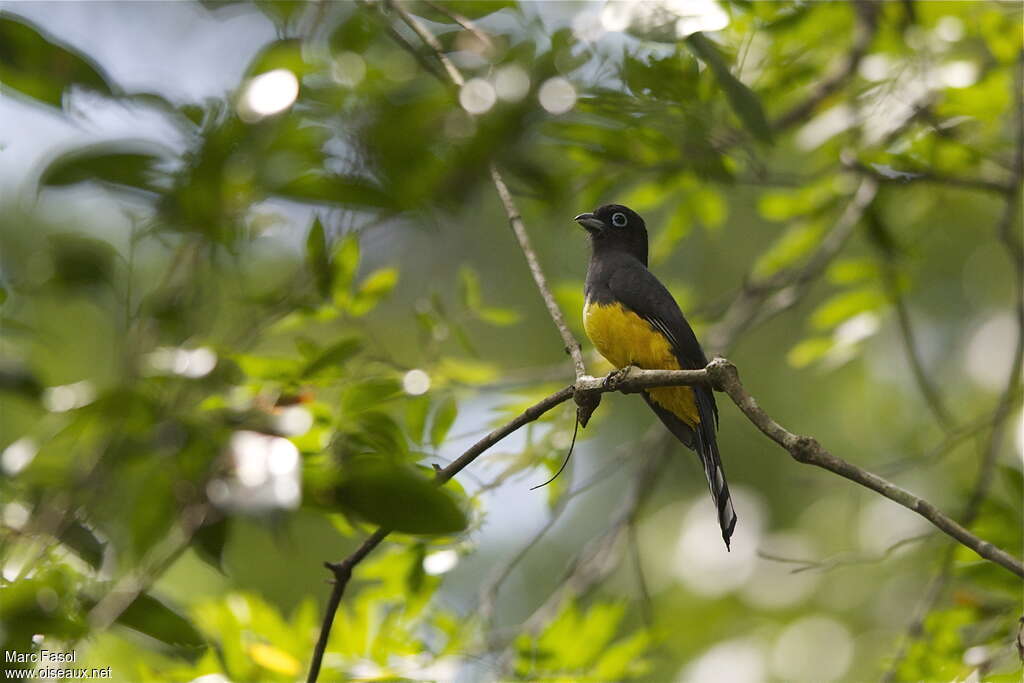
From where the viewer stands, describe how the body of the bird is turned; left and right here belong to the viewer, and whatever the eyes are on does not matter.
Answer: facing to the left of the viewer
